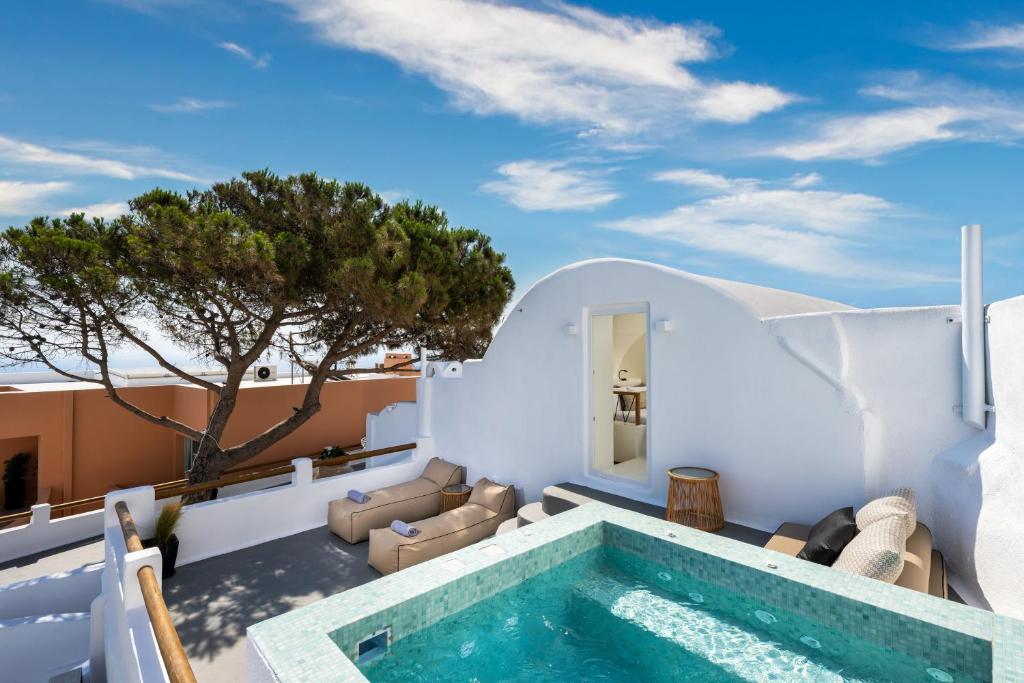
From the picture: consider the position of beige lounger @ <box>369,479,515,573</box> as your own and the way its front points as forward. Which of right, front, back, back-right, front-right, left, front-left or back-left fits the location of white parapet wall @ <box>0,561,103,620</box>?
front-right

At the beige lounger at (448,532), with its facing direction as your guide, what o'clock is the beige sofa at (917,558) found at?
the beige sofa at (917,558) is roughly at 9 o'clock from the beige lounger at (448,532).

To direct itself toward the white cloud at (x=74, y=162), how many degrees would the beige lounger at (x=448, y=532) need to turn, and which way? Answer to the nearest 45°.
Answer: approximately 90° to its right

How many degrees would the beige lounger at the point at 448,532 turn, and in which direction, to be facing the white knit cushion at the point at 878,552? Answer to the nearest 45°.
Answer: approximately 90° to its left

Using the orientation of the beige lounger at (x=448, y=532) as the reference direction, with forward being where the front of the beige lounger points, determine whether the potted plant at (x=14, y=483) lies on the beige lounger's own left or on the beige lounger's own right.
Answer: on the beige lounger's own right

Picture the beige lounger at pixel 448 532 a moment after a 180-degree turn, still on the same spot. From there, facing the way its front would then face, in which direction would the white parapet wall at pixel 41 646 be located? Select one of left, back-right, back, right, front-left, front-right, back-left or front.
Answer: back-left

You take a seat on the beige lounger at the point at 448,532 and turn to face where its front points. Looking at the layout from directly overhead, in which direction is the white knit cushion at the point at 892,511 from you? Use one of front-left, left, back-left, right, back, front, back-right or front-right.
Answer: left

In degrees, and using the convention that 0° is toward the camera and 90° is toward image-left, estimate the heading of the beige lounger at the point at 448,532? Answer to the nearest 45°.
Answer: approximately 45°

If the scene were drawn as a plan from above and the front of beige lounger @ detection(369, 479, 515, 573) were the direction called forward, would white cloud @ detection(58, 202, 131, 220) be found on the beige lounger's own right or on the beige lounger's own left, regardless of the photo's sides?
on the beige lounger's own right

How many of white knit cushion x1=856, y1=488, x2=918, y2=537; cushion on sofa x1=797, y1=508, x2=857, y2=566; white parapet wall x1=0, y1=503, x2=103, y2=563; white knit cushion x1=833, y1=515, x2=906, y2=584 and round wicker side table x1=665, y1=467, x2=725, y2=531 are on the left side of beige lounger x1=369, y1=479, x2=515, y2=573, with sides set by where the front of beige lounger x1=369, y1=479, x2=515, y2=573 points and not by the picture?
4

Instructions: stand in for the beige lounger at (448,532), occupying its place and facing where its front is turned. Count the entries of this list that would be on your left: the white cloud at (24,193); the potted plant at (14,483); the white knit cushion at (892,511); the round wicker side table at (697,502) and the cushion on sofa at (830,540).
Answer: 3

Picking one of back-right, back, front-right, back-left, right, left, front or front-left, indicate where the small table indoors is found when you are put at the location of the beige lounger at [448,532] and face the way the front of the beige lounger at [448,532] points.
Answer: back

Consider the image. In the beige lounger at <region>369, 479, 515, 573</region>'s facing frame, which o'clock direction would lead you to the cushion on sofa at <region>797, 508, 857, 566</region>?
The cushion on sofa is roughly at 9 o'clock from the beige lounger.
